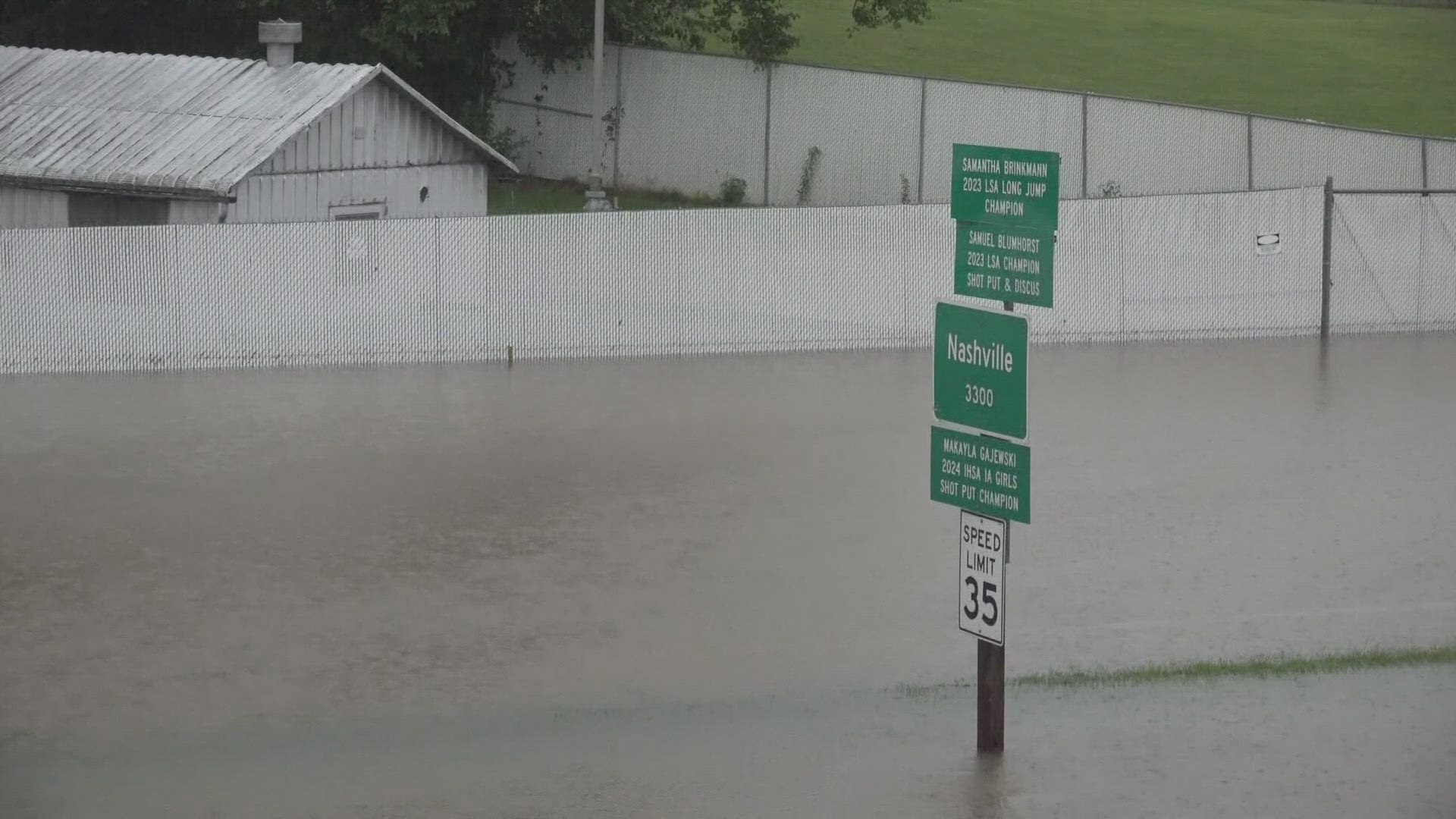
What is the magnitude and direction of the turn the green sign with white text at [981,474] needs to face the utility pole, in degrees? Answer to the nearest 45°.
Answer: approximately 135° to its right

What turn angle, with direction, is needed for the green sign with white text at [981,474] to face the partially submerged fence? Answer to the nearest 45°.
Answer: approximately 135° to its right

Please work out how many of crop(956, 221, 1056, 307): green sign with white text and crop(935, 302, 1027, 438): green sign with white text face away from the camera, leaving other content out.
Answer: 0

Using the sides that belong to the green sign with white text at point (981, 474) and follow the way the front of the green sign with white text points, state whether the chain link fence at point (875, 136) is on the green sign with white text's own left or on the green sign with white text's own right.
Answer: on the green sign with white text's own right

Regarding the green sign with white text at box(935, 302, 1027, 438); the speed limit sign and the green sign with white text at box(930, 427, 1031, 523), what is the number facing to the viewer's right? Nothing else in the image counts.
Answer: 0

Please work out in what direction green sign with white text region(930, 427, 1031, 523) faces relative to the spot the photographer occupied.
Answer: facing the viewer and to the left of the viewer

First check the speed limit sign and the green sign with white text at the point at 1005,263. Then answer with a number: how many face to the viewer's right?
0

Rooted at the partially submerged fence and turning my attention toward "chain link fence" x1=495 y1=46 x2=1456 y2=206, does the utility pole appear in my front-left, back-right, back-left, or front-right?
front-left

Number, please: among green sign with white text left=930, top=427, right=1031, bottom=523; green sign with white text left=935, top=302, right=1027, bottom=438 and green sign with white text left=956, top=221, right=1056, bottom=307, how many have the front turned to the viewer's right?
0

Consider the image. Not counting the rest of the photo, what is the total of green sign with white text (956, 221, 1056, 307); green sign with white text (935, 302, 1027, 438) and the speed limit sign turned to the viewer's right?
0

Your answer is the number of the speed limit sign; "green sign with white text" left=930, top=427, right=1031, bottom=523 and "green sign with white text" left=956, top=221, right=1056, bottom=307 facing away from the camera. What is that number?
0
